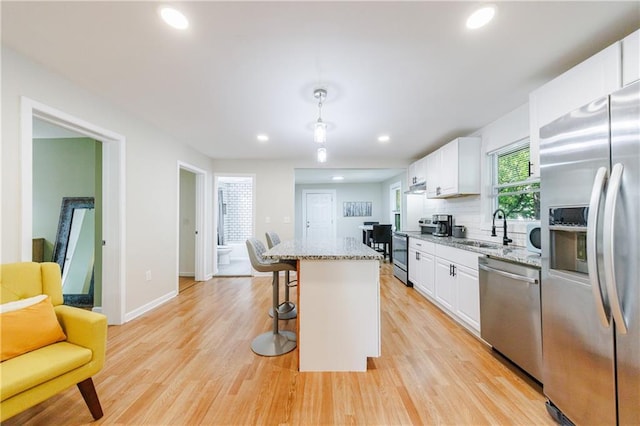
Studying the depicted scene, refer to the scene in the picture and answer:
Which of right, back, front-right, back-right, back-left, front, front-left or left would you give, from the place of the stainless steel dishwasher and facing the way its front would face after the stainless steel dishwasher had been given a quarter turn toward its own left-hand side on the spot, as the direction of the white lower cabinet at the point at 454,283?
back

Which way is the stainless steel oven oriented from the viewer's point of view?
to the viewer's left

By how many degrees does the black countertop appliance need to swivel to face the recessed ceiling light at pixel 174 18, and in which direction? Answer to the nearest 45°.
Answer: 0° — it already faces it

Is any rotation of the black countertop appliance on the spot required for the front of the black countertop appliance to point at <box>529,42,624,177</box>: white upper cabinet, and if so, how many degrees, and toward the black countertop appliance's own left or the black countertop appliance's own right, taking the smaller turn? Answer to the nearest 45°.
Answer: approximately 90° to the black countertop appliance's own left

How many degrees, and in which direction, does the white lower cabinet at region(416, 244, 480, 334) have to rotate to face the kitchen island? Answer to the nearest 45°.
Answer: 0° — it already faces it

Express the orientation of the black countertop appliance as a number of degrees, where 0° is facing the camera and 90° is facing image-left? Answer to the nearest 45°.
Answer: approximately 45°

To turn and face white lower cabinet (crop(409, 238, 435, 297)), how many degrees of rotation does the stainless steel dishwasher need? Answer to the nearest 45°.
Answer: approximately 90° to its right

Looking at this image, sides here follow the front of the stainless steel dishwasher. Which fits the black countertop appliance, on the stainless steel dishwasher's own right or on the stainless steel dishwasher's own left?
on the stainless steel dishwasher's own right

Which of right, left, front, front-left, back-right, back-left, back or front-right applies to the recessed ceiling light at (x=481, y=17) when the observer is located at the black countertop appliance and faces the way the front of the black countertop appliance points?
front-left

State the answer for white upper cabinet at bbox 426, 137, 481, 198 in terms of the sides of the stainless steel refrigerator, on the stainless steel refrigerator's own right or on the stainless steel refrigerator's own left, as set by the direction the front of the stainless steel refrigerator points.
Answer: on the stainless steel refrigerator's own right

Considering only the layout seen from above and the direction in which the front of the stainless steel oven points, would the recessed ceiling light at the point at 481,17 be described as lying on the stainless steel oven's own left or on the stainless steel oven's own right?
on the stainless steel oven's own left
